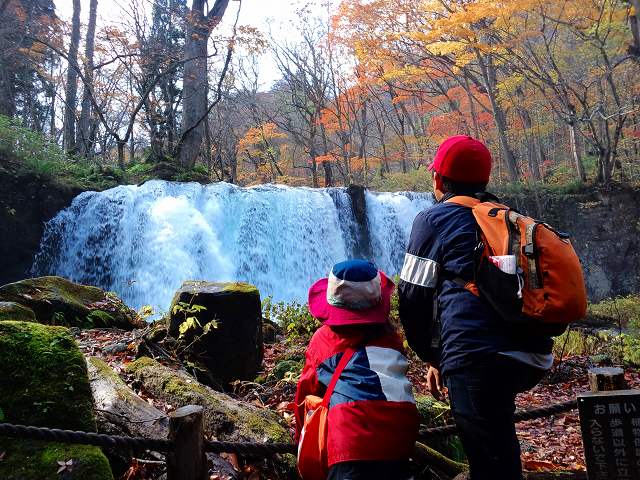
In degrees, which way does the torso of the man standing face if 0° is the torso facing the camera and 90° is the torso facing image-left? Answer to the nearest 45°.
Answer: approximately 135°

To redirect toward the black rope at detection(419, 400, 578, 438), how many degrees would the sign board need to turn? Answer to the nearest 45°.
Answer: approximately 135° to its right

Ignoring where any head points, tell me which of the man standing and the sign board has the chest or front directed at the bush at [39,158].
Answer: the man standing

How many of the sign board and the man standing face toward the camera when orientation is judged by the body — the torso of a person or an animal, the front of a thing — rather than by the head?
1

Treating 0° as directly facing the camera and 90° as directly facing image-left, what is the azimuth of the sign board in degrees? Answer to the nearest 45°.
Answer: approximately 0°

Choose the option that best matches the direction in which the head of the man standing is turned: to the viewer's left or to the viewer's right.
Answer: to the viewer's left

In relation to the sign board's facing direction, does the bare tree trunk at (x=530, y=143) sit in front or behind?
behind

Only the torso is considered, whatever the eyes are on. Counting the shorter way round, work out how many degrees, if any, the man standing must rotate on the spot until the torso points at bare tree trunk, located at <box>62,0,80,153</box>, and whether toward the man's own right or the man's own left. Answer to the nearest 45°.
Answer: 0° — they already face it
